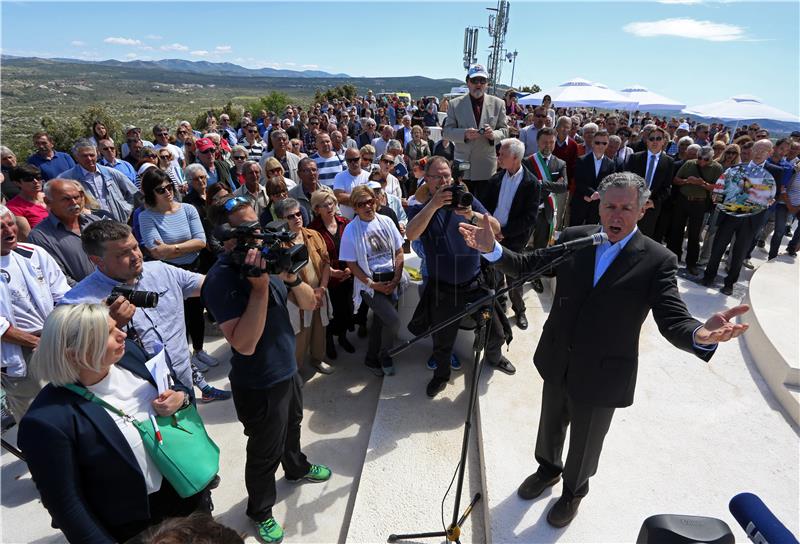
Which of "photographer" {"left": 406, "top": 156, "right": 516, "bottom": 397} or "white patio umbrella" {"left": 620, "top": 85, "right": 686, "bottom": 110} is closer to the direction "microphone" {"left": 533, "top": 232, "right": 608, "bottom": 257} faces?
the white patio umbrella

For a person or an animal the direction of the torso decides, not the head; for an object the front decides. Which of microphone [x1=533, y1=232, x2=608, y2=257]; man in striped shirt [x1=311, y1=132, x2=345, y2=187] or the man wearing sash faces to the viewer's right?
the microphone

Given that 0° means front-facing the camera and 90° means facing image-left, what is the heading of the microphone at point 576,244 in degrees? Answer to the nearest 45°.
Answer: approximately 270°

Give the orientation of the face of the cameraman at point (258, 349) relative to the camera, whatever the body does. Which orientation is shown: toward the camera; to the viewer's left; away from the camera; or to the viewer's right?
to the viewer's right

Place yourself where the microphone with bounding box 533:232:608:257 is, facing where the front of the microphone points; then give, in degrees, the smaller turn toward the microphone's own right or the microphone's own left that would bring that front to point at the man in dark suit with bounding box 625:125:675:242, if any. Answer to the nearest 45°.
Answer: approximately 90° to the microphone's own left

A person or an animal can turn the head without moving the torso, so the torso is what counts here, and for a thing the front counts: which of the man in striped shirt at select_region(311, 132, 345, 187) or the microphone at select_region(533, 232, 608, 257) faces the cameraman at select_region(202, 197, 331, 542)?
the man in striped shirt

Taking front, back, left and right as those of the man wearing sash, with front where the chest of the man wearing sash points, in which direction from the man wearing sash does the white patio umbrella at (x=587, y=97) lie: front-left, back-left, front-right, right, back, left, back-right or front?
back

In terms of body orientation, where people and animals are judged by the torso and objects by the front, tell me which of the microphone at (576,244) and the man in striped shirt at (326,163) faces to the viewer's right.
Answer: the microphone

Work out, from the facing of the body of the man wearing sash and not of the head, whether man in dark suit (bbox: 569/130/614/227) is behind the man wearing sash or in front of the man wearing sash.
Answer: behind

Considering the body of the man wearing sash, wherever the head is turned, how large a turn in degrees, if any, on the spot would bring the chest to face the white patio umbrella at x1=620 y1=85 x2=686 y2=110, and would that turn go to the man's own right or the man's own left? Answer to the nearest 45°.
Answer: approximately 180°

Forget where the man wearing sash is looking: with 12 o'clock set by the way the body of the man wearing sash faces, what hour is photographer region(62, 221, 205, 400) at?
The photographer is roughly at 1 o'clock from the man wearing sash.

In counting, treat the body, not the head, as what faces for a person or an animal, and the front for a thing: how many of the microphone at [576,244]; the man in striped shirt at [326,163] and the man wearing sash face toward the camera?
2

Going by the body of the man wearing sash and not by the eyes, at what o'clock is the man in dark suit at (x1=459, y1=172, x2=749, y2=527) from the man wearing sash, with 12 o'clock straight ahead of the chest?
The man in dark suit is roughly at 12 o'clock from the man wearing sash.

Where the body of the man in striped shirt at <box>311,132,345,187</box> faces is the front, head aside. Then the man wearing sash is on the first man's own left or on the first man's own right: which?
on the first man's own left

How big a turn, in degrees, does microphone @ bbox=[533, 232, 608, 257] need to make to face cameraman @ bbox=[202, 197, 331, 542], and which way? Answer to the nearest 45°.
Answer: approximately 180°
